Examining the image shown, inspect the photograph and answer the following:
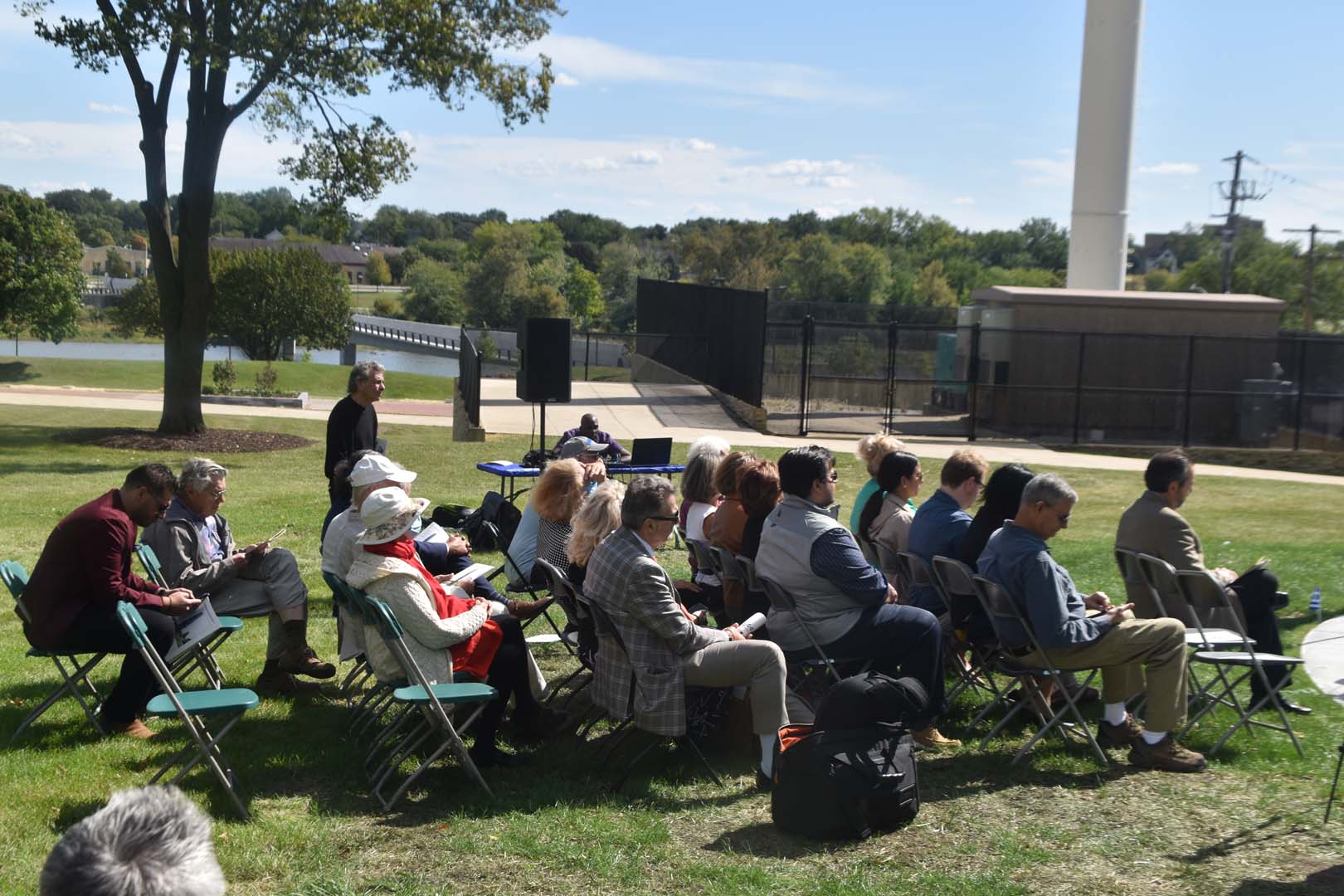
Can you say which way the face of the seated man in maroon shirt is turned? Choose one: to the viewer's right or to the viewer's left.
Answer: to the viewer's right

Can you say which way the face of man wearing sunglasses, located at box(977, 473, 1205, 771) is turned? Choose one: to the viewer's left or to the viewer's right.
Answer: to the viewer's right

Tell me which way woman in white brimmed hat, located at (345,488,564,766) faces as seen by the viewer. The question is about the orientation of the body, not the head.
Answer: to the viewer's right

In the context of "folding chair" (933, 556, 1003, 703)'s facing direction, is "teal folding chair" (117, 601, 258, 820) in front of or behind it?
behind

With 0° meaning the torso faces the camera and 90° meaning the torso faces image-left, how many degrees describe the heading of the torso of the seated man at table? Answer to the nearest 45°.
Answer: approximately 0°

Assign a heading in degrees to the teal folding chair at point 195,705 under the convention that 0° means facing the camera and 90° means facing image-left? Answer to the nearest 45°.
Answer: approximately 270°
